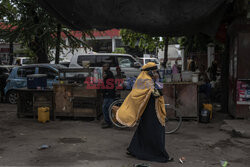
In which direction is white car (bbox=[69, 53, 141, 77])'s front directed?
to the viewer's right

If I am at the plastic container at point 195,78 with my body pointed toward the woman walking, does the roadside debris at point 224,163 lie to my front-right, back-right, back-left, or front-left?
front-left

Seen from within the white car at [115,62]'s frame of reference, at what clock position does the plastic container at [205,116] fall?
The plastic container is roughly at 2 o'clock from the white car.

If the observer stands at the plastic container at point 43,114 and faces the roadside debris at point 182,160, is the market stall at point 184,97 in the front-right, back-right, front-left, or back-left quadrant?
front-left
